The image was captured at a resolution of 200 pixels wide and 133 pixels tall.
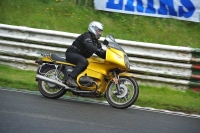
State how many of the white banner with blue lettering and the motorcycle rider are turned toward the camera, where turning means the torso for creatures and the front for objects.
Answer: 1

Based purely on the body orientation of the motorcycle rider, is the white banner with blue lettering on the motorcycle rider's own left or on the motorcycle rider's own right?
on the motorcycle rider's own left

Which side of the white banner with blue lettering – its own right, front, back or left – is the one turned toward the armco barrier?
front

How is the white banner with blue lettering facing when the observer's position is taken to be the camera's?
facing the viewer

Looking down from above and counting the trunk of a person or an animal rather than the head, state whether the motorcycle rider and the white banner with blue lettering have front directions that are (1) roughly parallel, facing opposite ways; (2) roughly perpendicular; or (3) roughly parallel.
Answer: roughly perpendicular

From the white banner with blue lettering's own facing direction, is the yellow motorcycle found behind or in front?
in front

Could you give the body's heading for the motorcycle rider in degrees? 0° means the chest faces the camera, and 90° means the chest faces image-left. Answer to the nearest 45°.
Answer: approximately 270°
